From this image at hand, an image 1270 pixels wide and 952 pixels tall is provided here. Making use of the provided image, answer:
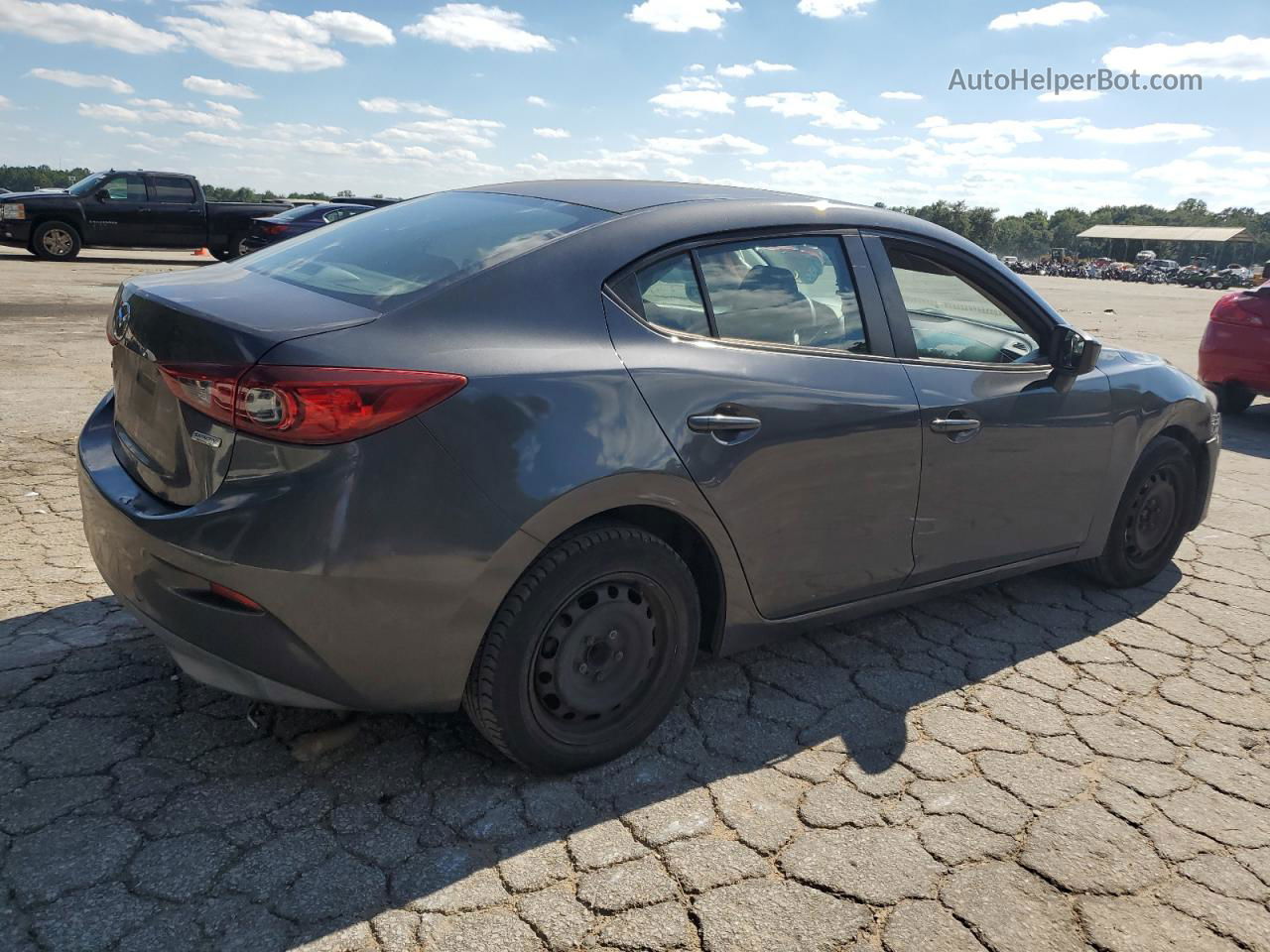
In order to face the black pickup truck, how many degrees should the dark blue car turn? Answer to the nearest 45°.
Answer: approximately 90° to its left

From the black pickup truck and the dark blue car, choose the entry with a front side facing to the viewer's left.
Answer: the black pickup truck

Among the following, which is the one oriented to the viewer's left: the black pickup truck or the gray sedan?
the black pickup truck

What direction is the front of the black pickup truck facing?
to the viewer's left

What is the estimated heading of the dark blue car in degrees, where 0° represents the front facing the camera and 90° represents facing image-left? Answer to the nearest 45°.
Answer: approximately 225°

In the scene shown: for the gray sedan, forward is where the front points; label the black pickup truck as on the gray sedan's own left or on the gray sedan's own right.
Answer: on the gray sedan's own left

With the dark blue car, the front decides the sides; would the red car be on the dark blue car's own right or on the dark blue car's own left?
on the dark blue car's own right

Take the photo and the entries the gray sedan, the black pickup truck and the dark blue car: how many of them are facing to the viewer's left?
1

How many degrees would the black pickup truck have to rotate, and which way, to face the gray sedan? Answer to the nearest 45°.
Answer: approximately 90° to its left

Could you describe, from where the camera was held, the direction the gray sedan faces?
facing away from the viewer and to the right of the viewer

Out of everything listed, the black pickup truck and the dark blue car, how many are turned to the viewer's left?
1

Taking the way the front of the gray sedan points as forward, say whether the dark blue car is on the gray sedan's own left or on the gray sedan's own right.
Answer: on the gray sedan's own left

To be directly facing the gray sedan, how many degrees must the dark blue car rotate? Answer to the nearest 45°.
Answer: approximately 135° to its right

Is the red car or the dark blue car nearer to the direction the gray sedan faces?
the red car

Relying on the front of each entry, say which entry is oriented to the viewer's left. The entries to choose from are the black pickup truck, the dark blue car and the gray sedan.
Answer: the black pickup truck

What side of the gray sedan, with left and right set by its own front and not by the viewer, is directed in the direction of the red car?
front
